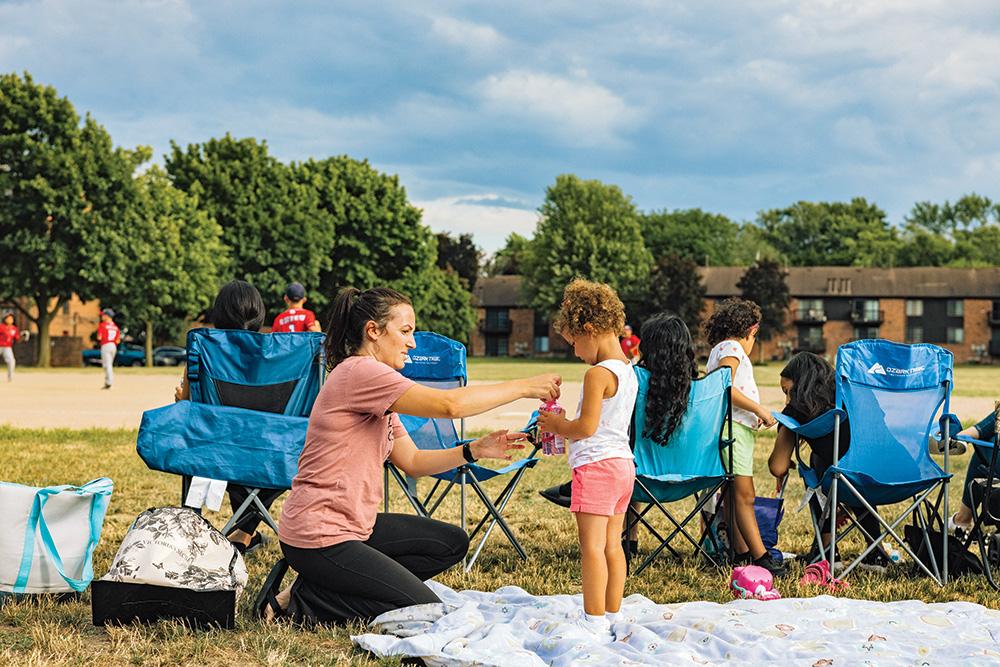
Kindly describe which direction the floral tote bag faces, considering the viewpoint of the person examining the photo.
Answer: facing the viewer

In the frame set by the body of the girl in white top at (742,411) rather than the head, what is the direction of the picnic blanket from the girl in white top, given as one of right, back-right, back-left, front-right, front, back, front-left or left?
right

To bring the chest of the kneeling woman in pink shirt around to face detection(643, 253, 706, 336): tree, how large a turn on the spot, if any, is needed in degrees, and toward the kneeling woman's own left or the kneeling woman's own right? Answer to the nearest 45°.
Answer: approximately 90° to the kneeling woman's own left

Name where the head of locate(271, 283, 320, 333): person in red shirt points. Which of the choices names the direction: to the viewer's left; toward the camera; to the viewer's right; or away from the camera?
away from the camera

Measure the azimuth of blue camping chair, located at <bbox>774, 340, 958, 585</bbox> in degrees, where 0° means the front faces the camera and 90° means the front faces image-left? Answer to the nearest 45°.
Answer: approximately 135°

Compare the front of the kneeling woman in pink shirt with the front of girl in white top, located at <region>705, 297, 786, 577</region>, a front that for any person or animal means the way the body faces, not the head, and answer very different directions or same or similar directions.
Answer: same or similar directions

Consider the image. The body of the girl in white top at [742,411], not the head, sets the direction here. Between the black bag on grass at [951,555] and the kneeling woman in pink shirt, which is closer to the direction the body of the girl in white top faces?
the black bag on grass

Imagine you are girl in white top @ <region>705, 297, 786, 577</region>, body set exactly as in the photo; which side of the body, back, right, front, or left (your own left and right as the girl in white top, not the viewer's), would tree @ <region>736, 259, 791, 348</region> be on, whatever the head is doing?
left

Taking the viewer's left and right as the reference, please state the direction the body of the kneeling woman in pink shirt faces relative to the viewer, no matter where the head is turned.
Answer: facing to the right of the viewer

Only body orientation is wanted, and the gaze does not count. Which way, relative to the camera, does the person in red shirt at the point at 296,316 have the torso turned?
away from the camera

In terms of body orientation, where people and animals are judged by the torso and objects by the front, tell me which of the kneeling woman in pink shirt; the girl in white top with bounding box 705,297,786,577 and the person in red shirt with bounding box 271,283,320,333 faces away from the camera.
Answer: the person in red shirt

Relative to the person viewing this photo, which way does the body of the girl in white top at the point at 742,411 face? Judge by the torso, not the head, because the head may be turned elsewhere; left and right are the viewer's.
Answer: facing to the right of the viewer

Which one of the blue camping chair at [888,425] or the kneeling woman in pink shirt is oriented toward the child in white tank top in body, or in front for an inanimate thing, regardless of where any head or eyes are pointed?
the kneeling woman in pink shirt
